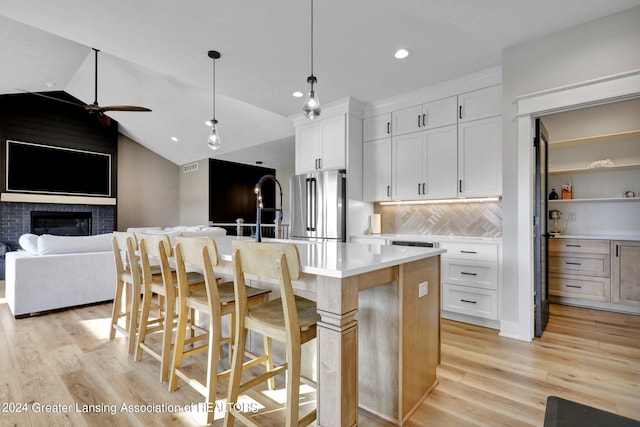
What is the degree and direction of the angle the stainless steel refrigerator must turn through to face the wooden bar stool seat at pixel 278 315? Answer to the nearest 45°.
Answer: approximately 45° to its left

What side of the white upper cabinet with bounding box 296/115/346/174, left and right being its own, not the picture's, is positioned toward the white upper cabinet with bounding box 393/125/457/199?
left

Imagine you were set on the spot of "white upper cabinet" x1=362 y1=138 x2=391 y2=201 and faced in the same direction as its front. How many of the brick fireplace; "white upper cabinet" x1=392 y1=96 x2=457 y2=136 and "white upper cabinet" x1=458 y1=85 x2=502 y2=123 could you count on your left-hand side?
2

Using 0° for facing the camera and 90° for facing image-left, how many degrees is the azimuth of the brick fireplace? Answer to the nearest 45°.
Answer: approximately 0°

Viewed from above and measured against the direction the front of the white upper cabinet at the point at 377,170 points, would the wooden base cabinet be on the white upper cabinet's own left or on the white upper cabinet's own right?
on the white upper cabinet's own left
